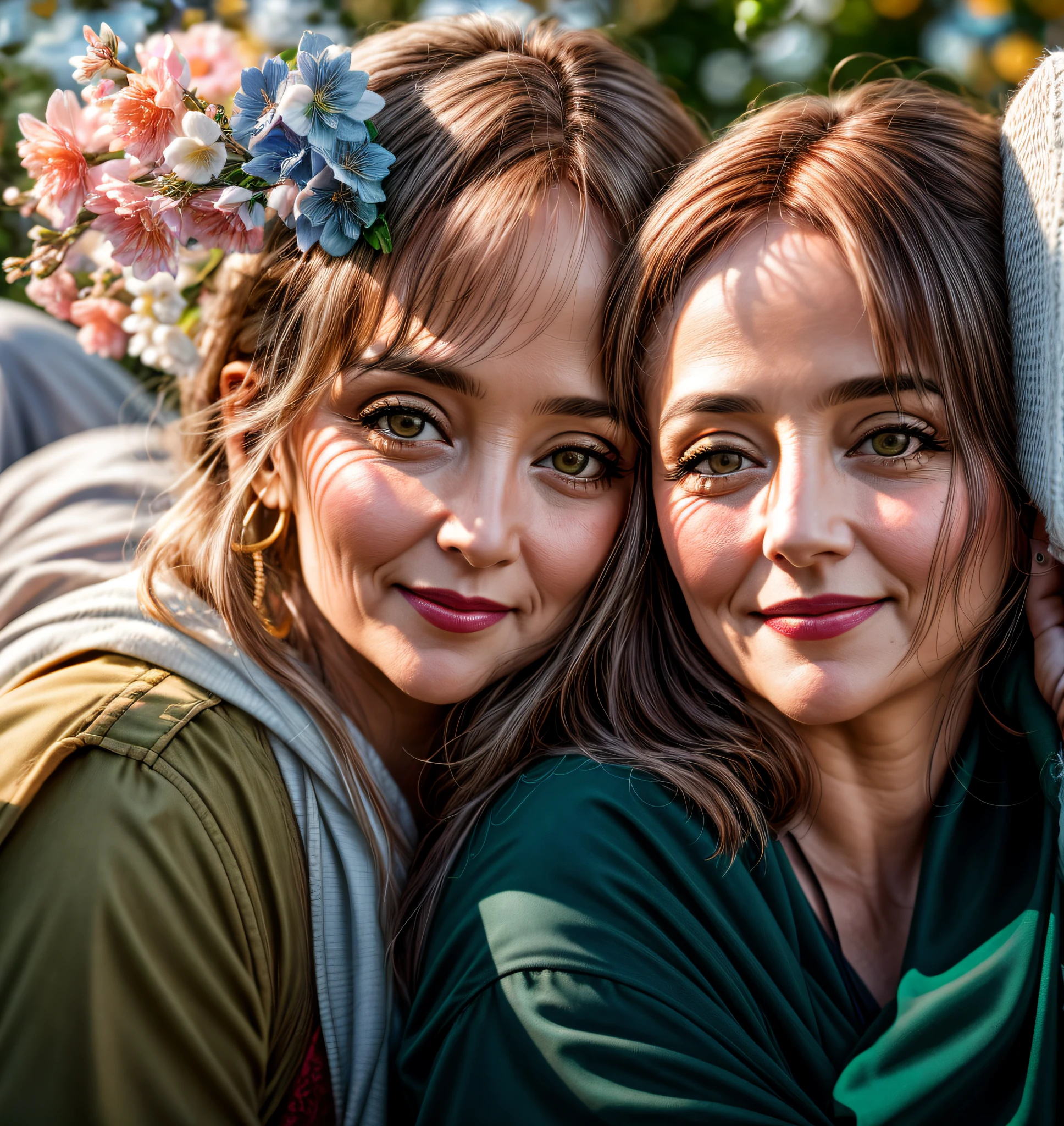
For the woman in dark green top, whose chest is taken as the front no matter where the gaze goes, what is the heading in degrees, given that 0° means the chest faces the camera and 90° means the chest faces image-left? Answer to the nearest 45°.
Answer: approximately 315°

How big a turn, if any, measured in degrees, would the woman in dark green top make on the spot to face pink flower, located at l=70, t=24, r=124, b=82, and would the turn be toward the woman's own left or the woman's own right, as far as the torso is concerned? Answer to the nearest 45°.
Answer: approximately 135° to the woman's own right

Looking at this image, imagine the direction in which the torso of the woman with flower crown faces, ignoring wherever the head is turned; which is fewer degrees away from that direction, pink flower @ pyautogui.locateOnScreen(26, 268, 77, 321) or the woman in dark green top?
the woman in dark green top

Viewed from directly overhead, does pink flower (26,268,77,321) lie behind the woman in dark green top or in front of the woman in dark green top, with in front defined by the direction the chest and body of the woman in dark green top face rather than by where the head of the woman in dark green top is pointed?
behind

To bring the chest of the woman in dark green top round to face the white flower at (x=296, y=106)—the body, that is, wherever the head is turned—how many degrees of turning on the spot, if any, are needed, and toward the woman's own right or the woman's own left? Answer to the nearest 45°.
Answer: approximately 135° to the woman's own right
